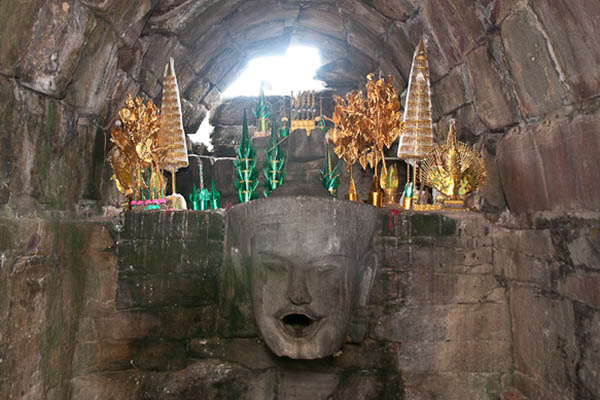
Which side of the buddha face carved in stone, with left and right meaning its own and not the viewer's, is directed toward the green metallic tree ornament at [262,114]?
back

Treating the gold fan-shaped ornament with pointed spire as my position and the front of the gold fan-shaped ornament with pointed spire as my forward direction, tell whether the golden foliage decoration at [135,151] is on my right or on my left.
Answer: on my right

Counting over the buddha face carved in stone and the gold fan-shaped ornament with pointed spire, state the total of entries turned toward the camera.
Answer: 2

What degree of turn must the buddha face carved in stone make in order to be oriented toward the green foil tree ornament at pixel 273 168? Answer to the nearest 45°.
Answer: approximately 180°

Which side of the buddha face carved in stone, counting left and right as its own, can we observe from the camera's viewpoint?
front

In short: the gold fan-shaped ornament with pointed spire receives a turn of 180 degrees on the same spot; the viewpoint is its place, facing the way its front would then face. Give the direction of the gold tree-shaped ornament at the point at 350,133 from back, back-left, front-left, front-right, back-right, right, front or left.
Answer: left

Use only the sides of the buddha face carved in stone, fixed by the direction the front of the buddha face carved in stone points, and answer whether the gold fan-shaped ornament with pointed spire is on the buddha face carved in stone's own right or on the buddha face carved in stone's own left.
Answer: on the buddha face carved in stone's own left

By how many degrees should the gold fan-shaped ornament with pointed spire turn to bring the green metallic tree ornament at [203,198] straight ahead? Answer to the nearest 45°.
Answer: approximately 90° to its right
